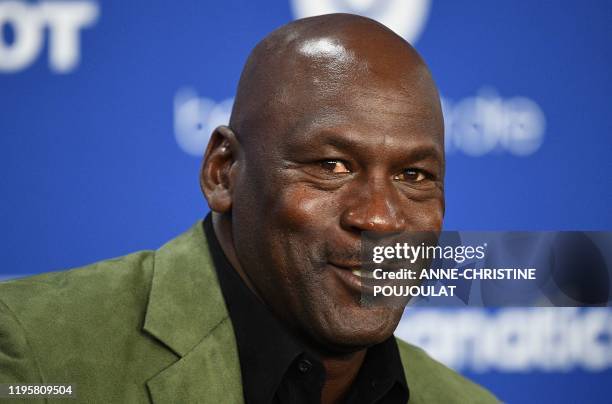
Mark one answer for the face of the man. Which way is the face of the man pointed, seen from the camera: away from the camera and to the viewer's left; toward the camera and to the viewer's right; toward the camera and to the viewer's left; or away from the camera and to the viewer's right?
toward the camera and to the viewer's right

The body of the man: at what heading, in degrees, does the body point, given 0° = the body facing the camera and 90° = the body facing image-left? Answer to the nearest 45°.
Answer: approximately 315°
